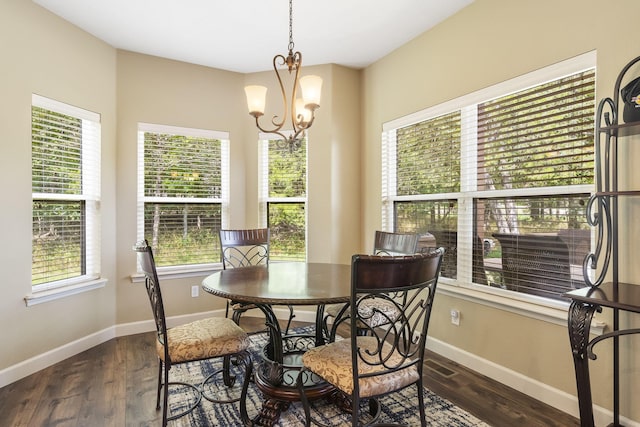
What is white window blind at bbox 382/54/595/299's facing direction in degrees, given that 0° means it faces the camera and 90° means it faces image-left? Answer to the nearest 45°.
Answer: approximately 45°

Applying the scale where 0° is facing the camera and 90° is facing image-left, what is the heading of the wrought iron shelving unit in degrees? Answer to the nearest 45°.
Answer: approximately 45°

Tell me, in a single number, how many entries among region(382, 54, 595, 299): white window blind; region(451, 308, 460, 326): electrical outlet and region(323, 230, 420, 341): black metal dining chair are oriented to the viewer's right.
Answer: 0

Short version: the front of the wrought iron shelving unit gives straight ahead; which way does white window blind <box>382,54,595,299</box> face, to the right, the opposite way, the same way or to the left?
the same way

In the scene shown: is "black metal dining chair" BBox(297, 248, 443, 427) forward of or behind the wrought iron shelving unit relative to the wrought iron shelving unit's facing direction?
forward

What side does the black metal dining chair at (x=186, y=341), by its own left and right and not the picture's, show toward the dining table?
front

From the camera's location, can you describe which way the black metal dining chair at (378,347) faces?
facing away from the viewer and to the left of the viewer

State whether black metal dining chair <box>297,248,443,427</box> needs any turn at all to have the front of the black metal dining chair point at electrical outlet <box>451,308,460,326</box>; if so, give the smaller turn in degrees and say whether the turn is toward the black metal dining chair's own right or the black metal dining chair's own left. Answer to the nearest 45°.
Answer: approximately 90° to the black metal dining chair's own right

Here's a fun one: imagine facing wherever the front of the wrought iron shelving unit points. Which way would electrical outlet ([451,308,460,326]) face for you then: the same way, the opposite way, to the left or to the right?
the same way

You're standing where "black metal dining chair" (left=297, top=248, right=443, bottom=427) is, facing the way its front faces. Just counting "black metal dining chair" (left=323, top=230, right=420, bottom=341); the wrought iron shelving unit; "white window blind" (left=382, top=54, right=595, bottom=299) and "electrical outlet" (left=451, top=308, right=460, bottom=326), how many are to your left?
0

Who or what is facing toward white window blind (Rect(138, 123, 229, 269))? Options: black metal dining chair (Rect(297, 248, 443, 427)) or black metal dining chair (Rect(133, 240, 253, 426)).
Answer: black metal dining chair (Rect(297, 248, 443, 427))

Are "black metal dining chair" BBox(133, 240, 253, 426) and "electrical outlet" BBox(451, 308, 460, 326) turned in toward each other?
yes

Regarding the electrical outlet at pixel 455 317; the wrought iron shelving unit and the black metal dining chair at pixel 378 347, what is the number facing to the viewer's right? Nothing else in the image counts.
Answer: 0

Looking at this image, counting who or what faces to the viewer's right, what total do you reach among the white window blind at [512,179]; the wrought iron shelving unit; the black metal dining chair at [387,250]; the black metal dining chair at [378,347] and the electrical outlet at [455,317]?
0

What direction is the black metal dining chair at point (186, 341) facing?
to the viewer's right

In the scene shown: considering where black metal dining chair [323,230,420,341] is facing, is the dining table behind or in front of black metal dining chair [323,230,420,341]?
in front

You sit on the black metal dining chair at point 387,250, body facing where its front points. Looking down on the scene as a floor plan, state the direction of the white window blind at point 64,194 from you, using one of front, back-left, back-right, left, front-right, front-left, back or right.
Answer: front-right

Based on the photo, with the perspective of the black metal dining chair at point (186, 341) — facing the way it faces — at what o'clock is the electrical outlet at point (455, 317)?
The electrical outlet is roughly at 12 o'clock from the black metal dining chair.

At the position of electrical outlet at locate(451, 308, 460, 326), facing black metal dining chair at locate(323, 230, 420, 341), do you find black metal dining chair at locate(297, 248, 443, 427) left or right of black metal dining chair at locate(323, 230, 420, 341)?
left

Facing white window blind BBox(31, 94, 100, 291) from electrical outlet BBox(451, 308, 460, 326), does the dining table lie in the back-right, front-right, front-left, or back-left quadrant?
front-left

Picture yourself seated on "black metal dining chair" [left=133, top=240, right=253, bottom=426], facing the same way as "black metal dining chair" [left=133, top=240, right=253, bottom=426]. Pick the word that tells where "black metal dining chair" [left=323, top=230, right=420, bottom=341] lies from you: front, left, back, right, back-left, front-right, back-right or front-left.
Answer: front

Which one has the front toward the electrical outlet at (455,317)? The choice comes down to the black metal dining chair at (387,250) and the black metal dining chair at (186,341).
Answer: the black metal dining chair at (186,341)

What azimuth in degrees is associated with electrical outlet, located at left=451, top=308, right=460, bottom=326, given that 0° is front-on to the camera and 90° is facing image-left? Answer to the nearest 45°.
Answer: approximately 45°
